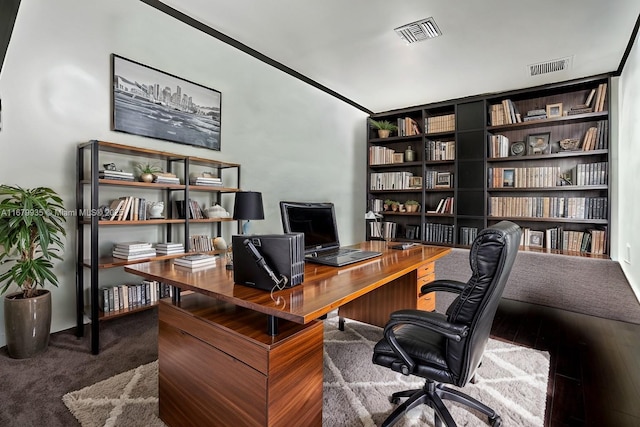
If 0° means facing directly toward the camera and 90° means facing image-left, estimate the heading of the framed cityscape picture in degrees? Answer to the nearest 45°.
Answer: approximately 315°

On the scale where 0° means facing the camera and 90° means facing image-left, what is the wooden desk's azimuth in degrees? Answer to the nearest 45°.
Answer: approximately 315°

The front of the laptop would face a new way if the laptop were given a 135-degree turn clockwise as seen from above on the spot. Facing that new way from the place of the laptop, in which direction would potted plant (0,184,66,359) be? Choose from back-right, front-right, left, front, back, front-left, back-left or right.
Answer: front

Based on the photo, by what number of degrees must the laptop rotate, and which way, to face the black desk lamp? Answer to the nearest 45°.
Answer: approximately 180°

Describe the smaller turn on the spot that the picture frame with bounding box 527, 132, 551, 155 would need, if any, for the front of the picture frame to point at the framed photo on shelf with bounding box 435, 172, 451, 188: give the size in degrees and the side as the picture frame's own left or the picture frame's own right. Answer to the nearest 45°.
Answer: approximately 90° to the picture frame's own right

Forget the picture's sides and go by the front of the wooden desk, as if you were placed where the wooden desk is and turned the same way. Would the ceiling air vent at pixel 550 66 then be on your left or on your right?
on your left

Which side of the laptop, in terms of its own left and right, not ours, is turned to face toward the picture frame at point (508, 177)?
left

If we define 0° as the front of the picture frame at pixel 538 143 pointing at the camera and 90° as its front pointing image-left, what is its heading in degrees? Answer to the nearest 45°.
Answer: approximately 0°

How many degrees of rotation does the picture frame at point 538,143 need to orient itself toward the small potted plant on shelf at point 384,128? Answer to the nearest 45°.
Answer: approximately 90° to its right

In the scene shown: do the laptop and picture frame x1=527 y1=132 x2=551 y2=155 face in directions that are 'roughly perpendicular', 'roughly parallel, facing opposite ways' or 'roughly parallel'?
roughly perpendicular

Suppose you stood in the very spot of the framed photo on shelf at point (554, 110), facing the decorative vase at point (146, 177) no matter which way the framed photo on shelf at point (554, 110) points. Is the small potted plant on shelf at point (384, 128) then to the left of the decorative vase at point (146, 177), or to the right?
right

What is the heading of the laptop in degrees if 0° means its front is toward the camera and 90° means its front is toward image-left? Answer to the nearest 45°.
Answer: approximately 315°

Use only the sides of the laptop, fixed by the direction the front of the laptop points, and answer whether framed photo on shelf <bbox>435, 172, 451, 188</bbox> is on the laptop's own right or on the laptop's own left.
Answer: on the laptop's own left
